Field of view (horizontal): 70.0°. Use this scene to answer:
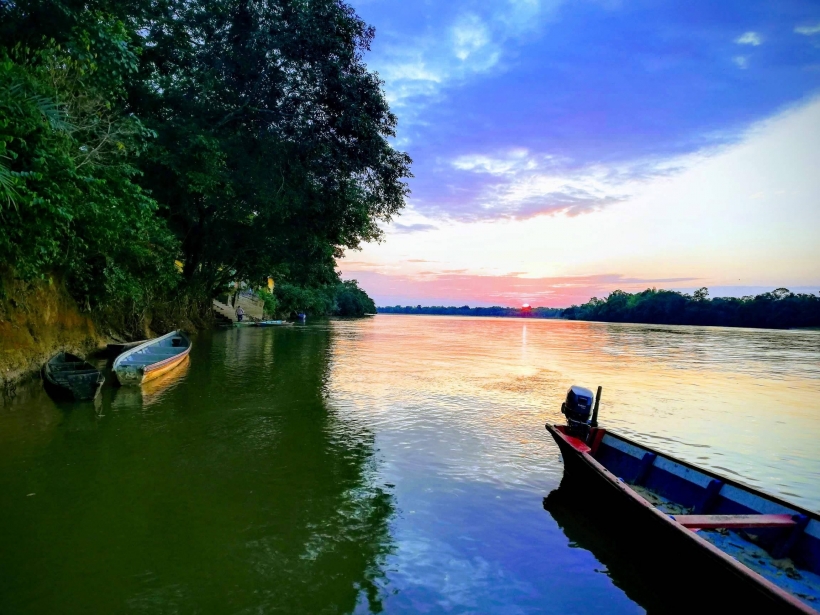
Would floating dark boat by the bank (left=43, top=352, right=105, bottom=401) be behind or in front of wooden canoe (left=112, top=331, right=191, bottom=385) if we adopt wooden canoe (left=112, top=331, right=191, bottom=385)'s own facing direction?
behind

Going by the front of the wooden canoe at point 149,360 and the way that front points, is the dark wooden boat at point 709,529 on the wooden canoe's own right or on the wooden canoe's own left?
on the wooden canoe's own right

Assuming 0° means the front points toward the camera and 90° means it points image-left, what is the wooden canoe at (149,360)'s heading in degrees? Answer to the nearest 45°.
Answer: approximately 225°
